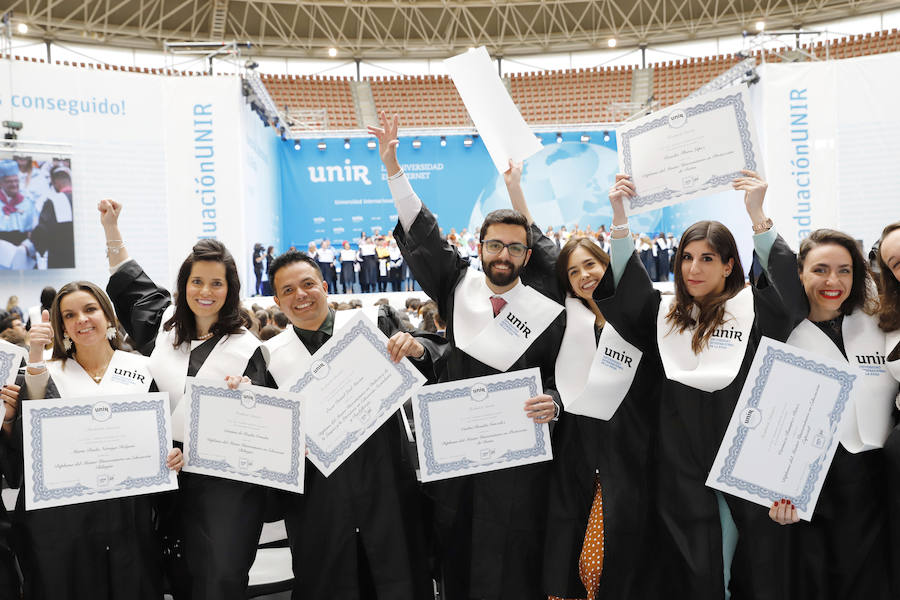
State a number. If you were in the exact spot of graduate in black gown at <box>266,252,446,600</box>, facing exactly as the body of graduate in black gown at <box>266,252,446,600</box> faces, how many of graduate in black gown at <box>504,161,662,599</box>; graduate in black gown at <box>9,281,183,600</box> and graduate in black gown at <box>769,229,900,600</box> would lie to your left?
2

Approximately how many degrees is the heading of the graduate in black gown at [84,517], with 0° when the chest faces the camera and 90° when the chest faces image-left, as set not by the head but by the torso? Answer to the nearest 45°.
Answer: approximately 0°

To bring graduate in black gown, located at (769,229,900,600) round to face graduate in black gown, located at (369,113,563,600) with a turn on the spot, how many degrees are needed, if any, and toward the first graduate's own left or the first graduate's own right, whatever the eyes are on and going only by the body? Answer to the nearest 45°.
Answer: approximately 90° to the first graduate's own right

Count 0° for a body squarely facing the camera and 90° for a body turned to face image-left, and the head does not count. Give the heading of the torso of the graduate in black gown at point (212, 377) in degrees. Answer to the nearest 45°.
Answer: approximately 0°

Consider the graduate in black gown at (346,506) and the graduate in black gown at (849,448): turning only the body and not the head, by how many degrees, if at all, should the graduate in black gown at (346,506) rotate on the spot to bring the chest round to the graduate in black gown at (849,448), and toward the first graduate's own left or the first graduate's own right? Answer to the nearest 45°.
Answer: approximately 90° to the first graduate's own left
